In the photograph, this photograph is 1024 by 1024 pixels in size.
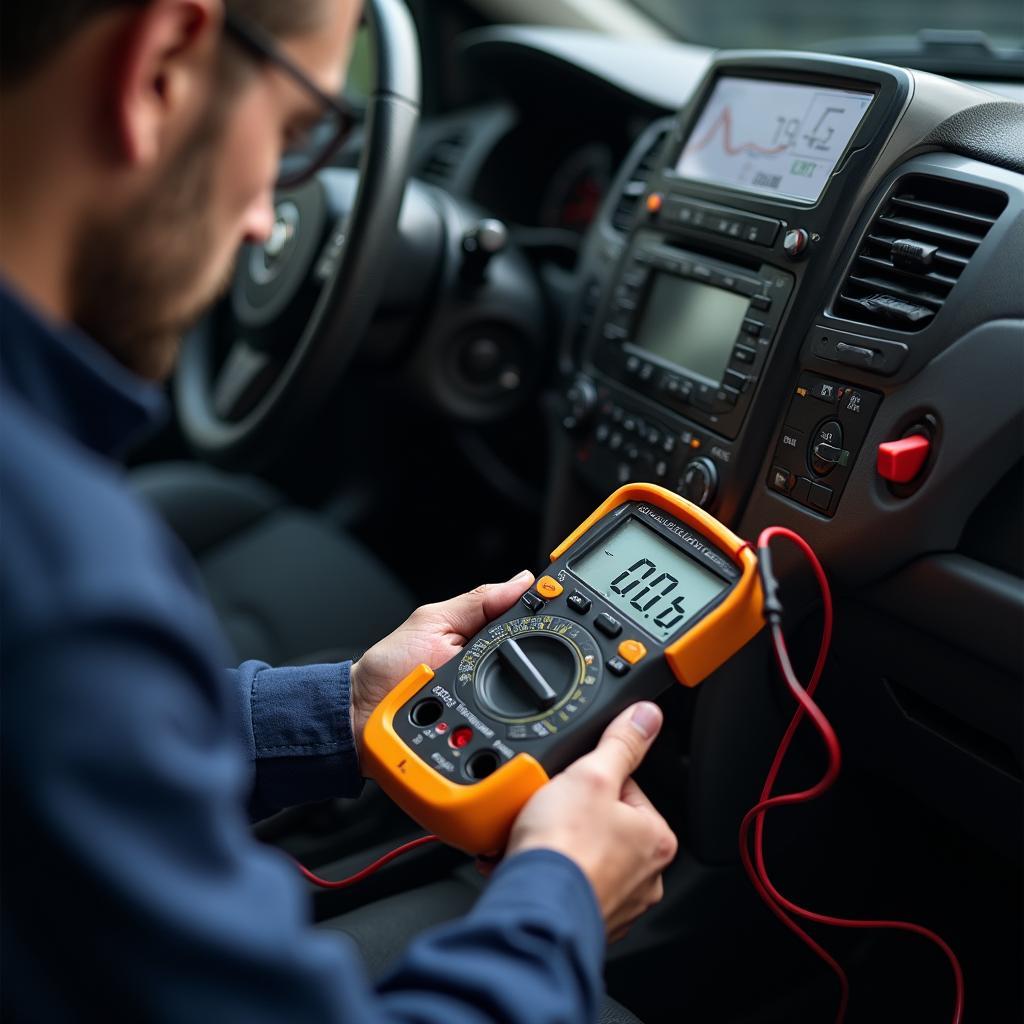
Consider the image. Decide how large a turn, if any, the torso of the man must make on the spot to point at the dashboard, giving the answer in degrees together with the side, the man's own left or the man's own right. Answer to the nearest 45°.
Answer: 0° — they already face it

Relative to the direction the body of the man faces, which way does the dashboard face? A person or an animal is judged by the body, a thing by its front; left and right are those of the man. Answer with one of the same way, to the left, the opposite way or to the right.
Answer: the opposite way

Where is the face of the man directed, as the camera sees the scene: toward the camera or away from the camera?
away from the camera

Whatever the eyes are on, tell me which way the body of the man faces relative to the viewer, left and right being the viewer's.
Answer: facing away from the viewer and to the right of the viewer

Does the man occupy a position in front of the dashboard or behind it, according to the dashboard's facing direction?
in front
